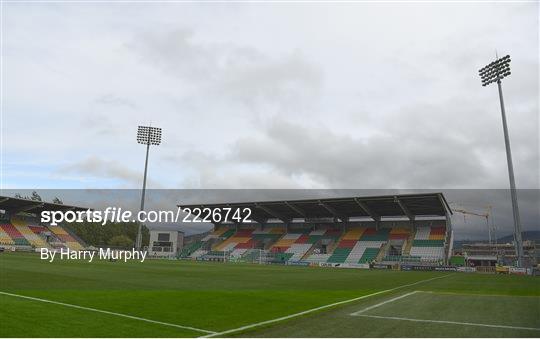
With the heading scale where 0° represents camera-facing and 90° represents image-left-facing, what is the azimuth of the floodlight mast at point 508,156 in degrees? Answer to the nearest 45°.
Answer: approximately 45°
